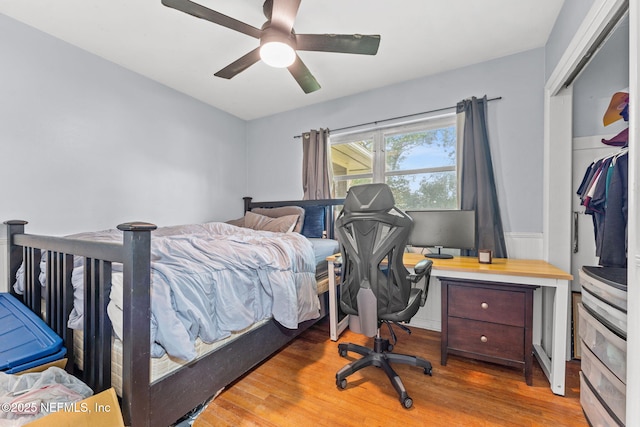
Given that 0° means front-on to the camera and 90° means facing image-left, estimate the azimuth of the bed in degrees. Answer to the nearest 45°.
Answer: approximately 45°

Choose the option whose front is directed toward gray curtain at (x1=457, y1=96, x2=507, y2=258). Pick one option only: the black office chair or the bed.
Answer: the black office chair

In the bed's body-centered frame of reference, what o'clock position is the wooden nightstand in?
The wooden nightstand is roughly at 8 o'clock from the bed.

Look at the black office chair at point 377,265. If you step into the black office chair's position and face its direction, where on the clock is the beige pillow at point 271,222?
The beige pillow is roughly at 9 o'clock from the black office chair.

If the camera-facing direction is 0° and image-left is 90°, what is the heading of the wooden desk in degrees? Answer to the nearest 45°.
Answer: approximately 0°

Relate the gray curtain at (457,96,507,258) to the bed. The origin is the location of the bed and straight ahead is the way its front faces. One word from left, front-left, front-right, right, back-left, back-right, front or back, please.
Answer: back-left

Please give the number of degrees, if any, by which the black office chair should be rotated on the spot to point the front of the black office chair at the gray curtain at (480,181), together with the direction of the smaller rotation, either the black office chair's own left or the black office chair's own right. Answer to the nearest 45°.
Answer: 0° — it already faces it

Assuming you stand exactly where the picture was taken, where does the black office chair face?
facing away from the viewer and to the right of the viewer
